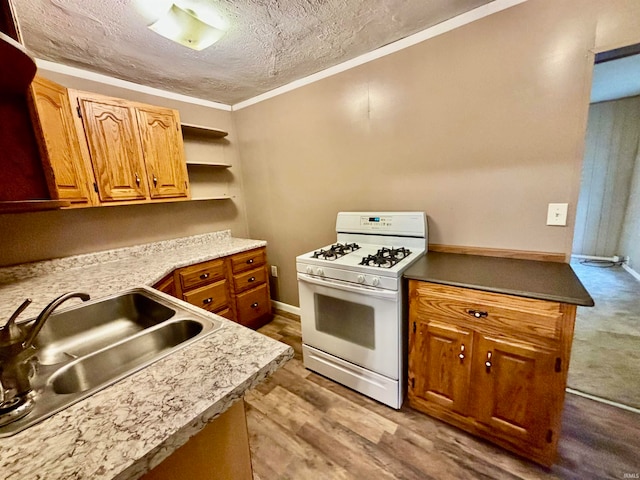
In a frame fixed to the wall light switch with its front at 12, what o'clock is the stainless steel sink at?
The stainless steel sink is roughly at 1 o'clock from the wall light switch.

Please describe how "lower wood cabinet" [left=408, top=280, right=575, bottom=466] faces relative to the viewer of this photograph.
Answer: facing the viewer and to the left of the viewer

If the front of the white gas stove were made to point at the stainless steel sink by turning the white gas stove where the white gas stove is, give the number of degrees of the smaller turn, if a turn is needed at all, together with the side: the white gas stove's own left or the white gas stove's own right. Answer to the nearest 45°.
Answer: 0° — it already faces it

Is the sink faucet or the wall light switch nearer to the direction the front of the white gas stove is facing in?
the sink faucet

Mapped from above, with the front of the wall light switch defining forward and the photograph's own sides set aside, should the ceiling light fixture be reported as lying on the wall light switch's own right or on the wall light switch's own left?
on the wall light switch's own right

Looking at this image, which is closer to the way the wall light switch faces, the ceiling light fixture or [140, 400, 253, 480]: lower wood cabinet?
the lower wood cabinet

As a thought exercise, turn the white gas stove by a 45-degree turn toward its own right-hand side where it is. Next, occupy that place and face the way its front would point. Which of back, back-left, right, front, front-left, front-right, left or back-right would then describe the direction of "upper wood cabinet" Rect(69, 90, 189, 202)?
front

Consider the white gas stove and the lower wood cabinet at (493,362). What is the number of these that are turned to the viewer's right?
0

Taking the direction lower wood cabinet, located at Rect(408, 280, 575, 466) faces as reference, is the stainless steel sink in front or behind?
in front

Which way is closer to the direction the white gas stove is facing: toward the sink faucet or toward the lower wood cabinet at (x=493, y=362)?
the sink faucet
